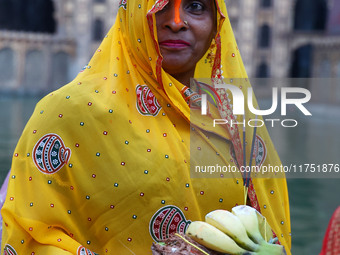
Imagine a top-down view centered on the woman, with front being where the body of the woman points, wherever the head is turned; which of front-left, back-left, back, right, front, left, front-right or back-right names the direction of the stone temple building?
back-left
